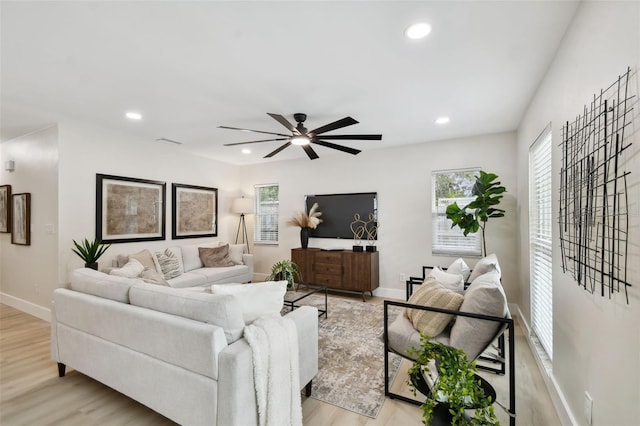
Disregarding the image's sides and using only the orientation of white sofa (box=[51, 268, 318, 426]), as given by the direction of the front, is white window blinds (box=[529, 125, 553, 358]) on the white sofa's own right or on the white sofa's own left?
on the white sofa's own right

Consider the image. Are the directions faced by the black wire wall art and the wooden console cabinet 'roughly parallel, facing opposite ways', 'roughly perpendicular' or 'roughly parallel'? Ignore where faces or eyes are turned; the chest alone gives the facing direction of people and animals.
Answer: roughly perpendicular

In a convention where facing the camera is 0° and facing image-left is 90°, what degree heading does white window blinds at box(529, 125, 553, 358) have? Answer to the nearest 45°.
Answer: approximately 90°

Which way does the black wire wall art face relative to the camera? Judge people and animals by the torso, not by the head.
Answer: to the viewer's left

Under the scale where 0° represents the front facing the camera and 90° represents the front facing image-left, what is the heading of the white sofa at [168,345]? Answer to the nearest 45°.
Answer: approximately 225°
